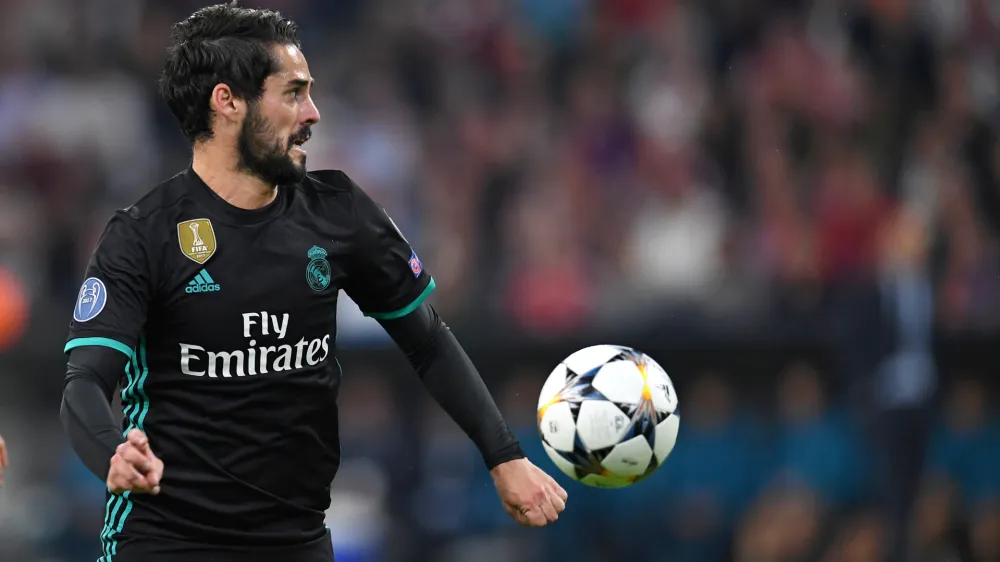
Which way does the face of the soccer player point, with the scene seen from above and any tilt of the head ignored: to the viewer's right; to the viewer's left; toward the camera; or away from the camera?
to the viewer's right

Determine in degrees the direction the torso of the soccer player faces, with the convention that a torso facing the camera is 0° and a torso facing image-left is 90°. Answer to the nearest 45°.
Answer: approximately 315°

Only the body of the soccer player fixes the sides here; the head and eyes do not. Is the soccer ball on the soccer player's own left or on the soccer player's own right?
on the soccer player's own left
